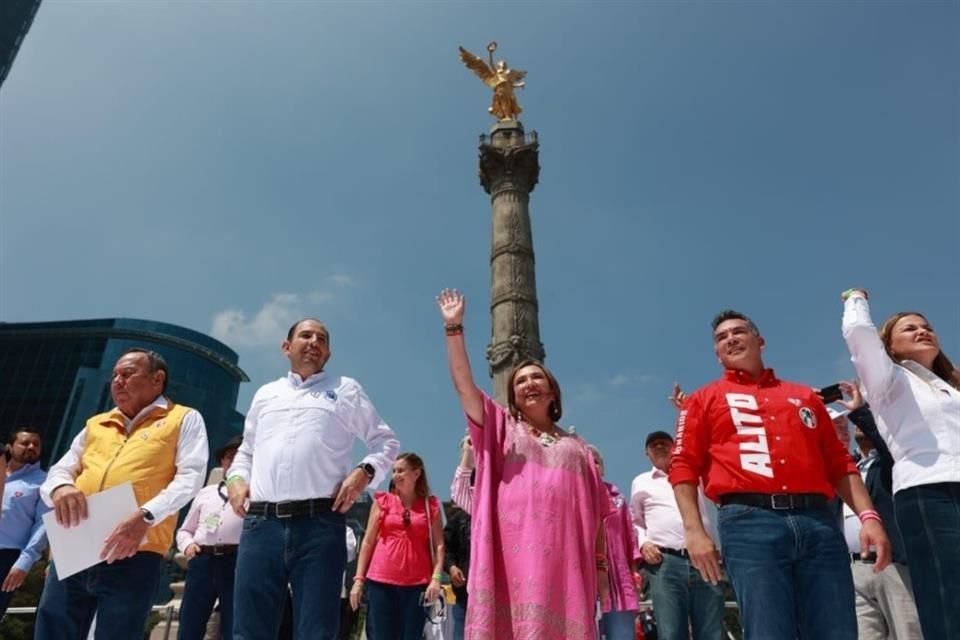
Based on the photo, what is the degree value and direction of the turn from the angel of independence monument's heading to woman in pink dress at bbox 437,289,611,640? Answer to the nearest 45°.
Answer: approximately 45° to its right

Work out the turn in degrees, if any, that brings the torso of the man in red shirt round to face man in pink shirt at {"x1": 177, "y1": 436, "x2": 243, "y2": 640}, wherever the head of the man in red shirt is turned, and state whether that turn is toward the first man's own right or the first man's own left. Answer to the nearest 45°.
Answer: approximately 90° to the first man's own right

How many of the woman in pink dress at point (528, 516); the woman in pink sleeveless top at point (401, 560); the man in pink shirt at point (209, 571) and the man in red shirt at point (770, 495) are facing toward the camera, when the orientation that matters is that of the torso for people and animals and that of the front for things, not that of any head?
4

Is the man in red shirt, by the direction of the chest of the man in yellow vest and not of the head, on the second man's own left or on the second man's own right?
on the second man's own left

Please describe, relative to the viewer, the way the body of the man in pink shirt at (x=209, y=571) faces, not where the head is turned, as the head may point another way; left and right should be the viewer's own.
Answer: facing the viewer

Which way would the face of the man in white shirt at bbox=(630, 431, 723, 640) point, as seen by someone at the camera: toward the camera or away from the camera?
toward the camera

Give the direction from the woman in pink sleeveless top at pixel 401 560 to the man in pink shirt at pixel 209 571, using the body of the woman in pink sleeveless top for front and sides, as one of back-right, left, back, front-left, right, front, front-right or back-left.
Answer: right

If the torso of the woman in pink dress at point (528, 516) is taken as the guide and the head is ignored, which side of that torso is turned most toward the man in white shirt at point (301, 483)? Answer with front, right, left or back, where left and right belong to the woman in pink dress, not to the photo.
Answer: right

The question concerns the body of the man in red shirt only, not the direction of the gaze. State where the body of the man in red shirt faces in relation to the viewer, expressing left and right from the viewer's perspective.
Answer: facing the viewer

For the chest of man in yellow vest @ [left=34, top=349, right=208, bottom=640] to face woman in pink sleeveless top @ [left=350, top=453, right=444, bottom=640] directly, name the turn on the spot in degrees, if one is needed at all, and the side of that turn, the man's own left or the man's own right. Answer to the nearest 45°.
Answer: approximately 180°

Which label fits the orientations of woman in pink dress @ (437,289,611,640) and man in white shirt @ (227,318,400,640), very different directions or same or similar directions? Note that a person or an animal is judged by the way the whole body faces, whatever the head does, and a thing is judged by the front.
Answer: same or similar directions
